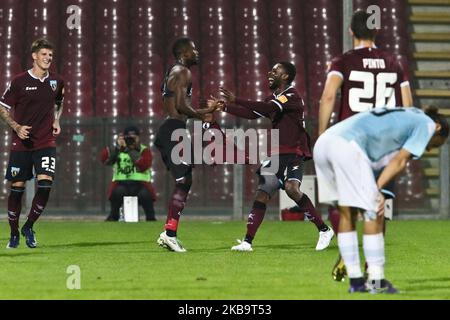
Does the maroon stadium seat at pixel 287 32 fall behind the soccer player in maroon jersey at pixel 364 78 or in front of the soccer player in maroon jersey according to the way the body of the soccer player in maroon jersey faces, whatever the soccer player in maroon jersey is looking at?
in front

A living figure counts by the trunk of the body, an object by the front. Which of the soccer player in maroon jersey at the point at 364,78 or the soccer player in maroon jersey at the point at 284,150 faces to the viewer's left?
the soccer player in maroon jersey at the point at 284,150

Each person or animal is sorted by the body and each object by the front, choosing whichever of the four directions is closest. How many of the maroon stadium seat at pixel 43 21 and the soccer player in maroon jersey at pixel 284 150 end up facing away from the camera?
0

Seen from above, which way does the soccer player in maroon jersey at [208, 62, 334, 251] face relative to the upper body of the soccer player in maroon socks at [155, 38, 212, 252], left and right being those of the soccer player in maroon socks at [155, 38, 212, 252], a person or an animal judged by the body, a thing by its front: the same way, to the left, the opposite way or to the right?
the opposite way

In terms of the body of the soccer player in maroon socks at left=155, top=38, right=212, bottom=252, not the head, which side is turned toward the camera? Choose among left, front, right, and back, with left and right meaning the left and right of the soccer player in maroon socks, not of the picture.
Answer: right

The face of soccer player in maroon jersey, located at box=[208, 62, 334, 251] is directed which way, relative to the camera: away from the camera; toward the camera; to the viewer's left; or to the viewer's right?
to the viewer's left

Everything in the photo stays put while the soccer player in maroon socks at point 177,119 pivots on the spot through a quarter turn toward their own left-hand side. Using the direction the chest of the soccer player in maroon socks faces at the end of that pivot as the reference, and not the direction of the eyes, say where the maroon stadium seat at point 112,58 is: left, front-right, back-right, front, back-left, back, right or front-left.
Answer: front

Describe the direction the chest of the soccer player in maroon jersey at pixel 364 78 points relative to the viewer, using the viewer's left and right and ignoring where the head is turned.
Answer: facing away from the viewer

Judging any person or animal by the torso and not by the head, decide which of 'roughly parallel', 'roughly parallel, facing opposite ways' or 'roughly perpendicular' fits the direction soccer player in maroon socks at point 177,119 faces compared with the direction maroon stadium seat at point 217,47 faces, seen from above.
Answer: roughly perpendicular

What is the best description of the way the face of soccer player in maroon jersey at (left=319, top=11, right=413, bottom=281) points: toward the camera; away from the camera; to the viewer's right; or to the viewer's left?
away from the camera

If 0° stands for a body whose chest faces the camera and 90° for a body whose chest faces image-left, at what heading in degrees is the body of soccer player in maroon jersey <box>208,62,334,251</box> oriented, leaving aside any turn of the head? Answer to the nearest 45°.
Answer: approximately 90°

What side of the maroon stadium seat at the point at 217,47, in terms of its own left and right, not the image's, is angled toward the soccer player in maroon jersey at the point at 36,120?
front

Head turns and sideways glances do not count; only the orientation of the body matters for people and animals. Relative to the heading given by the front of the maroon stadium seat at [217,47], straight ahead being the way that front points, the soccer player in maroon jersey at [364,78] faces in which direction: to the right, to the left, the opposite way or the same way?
the opposite way
